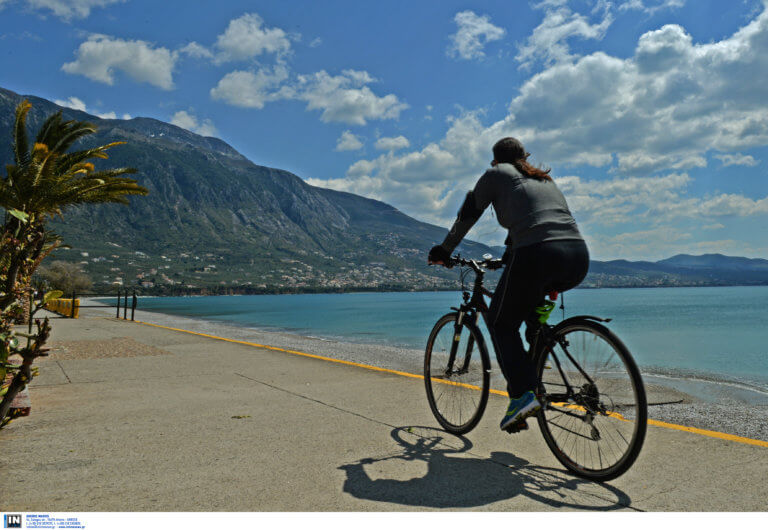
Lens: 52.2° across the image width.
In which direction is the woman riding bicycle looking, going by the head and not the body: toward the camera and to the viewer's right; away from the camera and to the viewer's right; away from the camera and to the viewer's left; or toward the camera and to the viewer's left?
away from the camera and to the viewer's left

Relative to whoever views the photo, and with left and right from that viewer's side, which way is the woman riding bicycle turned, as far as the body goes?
facing away from the viewer and to the left of the viewer

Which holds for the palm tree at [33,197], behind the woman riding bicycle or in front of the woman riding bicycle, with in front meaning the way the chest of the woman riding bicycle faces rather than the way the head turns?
in front

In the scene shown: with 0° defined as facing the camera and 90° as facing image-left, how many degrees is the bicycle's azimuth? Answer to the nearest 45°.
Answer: approximately 135°
